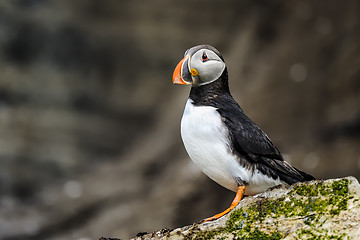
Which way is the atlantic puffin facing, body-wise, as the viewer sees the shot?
to the viewer's left
